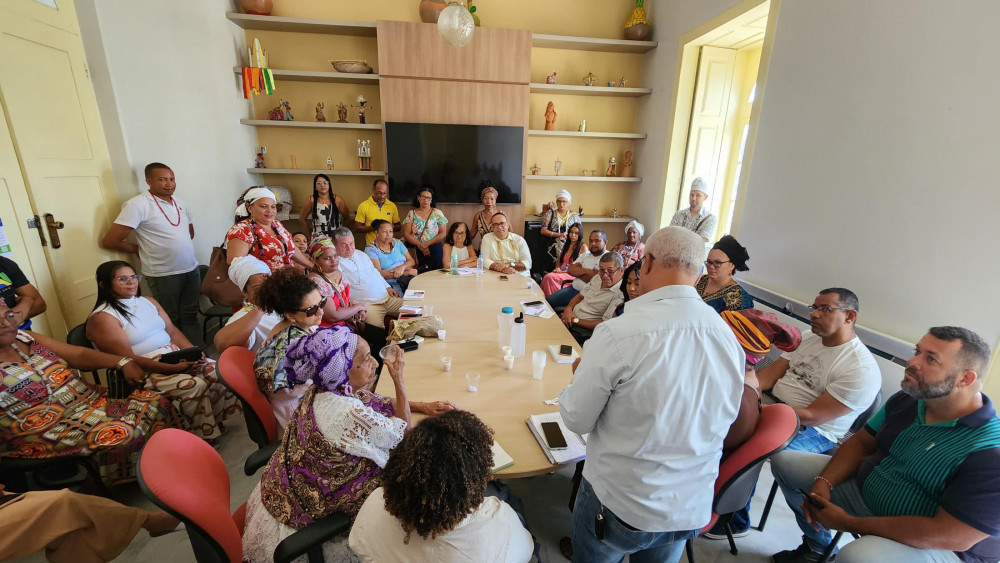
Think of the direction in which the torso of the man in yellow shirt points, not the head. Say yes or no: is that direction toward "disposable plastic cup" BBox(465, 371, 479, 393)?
yes

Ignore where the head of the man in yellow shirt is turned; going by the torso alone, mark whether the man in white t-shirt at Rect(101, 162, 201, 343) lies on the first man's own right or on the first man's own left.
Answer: on the first man's own right

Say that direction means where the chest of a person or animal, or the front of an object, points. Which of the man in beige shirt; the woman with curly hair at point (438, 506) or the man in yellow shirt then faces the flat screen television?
the woman with curly hair

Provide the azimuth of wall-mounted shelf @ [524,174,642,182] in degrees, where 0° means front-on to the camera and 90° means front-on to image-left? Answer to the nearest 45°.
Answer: approximately 0°

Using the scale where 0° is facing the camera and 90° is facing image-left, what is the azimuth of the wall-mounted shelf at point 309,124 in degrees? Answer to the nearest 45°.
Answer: approximately 0°

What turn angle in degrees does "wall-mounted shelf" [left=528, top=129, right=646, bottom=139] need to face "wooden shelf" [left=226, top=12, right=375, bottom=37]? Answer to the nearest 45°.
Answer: approximately 90° to its right

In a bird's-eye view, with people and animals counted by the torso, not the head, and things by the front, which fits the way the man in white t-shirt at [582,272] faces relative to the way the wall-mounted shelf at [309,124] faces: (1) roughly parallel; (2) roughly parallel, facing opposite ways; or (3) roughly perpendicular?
roughly perpendicular

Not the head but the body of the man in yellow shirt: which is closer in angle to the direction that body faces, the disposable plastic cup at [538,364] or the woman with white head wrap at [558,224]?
the disposable plastic cup

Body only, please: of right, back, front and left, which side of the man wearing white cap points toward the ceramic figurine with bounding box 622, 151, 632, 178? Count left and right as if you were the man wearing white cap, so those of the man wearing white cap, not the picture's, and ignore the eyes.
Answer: right
